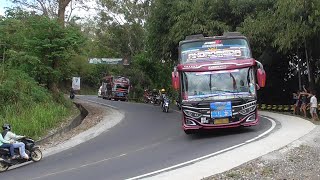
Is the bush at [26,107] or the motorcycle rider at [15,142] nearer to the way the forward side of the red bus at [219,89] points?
the motorcycle rider

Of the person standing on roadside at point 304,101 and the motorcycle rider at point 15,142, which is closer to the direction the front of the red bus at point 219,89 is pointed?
the motorcycle rider

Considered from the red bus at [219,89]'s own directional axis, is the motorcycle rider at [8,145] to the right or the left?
on its right

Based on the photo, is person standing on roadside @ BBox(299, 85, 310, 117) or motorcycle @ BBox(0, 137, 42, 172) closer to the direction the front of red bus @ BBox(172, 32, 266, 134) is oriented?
the motorcycle

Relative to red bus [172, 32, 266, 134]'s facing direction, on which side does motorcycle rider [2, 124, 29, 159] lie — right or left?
on its right

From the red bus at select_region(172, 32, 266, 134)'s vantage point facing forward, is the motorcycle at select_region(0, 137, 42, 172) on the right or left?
on its right

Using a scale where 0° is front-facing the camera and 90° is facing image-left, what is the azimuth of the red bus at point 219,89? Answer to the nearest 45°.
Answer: approximately 0°
